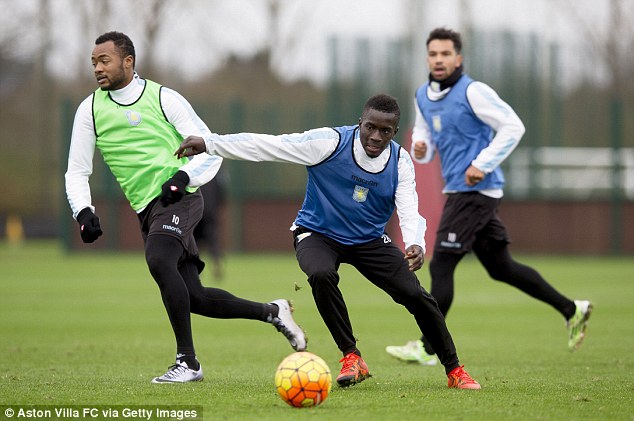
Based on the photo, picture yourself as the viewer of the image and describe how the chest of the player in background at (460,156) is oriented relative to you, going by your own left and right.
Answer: facing the viewer and to the left of the viewer

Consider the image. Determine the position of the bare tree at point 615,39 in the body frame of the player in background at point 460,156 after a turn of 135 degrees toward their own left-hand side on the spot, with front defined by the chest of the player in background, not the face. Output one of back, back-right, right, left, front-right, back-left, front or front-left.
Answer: left

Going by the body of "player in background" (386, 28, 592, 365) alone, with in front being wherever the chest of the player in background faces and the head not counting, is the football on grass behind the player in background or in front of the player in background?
in front
